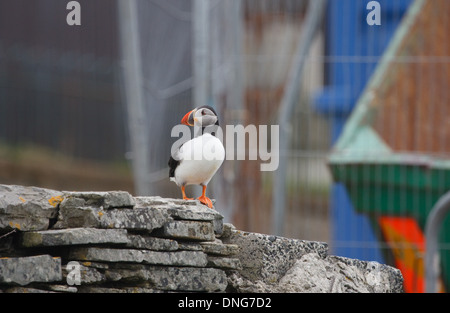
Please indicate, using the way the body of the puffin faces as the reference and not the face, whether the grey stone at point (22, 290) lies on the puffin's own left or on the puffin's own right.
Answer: on the puffin's own right

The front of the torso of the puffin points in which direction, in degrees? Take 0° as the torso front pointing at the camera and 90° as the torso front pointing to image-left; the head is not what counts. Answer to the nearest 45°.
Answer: approximately 315°

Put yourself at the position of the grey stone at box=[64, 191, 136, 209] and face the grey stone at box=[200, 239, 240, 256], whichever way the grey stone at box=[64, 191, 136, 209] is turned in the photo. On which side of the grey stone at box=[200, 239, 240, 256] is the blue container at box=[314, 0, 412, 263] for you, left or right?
left

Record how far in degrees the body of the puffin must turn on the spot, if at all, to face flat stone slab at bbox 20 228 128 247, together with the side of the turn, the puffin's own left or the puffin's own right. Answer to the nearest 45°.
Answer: approximately 90° to the puffin's own right

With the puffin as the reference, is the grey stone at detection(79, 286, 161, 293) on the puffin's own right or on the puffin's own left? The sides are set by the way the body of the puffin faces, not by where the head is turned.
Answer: on the puffin's own right

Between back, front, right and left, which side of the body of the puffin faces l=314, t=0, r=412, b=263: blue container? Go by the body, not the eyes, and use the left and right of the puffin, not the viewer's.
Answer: left

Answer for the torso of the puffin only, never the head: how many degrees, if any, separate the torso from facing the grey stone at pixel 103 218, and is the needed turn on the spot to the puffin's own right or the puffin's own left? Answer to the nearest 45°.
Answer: approximately 90° to the puffin's own right

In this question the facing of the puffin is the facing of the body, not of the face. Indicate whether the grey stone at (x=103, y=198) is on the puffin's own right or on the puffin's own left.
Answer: on the puffin's own right

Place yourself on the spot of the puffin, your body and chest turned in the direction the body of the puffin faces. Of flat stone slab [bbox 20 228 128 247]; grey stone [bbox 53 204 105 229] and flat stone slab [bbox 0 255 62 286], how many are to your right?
3

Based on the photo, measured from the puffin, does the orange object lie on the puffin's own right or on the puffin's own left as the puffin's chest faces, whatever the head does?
on the puffin's own left

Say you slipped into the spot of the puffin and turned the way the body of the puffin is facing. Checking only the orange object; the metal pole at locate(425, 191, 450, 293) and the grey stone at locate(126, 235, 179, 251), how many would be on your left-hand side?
2
